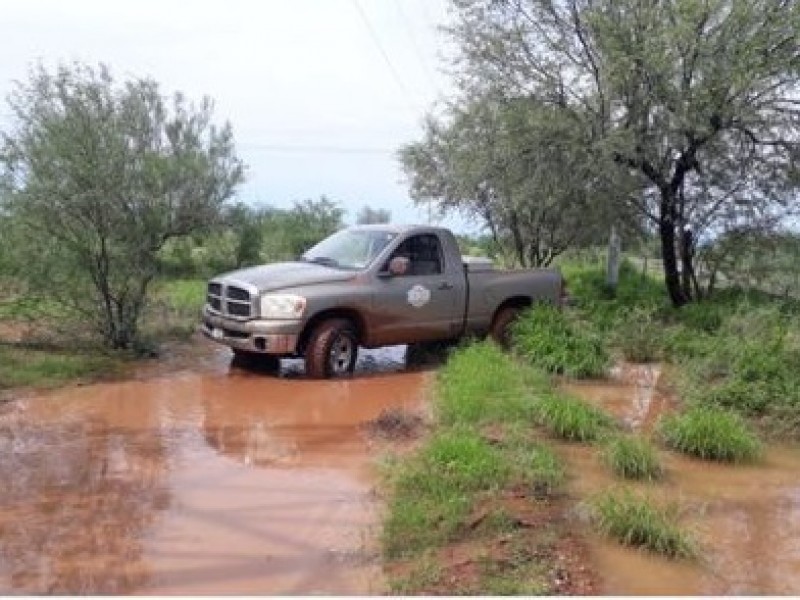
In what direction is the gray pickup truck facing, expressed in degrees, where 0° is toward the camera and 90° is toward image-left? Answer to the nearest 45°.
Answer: approximately 45°

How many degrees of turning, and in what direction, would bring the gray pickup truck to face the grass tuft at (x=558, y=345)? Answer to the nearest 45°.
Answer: approximately 135° to its left

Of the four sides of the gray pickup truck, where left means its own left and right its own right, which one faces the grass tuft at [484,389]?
left

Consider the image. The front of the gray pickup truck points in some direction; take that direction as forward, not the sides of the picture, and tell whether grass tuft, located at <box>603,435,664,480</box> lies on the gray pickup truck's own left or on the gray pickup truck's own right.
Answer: on the gray pickup truck's own left

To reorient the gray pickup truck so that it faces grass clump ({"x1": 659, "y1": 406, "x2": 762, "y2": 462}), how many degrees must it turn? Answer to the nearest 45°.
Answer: approximately 90° to its left

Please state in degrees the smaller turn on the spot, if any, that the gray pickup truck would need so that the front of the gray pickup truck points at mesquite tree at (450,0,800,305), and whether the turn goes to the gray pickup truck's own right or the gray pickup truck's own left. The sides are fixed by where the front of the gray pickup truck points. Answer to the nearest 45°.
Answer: approximately 180°

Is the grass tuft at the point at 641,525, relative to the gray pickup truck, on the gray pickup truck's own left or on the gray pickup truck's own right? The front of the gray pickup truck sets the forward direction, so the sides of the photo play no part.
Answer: on the gray pickup truck's own left
